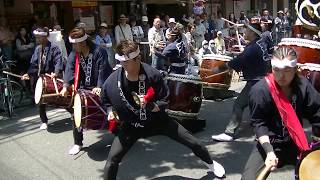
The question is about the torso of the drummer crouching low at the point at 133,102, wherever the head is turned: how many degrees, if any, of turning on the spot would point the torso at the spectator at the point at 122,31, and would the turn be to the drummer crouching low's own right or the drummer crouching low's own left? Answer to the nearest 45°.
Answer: approximately 180°

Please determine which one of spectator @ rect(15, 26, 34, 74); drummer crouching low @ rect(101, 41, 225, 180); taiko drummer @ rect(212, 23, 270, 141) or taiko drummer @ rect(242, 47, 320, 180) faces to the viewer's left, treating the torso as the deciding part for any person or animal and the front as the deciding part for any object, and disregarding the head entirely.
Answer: taiko drummer @ rect(212, 23, 270, 141)

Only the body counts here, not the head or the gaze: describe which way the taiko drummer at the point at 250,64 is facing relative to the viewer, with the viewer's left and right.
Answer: facing to the left of the viewer

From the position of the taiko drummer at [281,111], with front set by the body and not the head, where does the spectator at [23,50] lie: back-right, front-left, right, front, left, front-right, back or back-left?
back-right

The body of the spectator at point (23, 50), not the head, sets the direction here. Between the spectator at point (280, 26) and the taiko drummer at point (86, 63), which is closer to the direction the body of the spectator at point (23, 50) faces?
the taiko drummer

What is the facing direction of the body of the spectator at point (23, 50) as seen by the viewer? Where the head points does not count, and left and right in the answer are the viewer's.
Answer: facing the viewer and to the right of the viewer

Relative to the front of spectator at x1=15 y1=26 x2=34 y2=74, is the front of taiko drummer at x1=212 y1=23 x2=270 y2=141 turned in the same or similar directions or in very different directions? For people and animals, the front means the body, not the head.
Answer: very different directions

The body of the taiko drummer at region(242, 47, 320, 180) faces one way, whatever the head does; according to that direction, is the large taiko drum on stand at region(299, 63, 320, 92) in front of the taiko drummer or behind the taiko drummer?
behind

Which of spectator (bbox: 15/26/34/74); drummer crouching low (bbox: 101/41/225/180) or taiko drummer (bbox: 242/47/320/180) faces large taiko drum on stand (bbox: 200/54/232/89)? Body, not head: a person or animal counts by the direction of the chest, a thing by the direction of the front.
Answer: the spectator

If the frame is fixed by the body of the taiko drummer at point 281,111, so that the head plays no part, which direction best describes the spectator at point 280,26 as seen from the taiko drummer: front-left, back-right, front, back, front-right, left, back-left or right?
back

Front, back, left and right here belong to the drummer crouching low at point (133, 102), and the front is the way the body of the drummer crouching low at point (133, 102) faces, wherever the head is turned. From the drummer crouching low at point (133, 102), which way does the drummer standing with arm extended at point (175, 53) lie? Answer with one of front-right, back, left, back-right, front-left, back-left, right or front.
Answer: back
